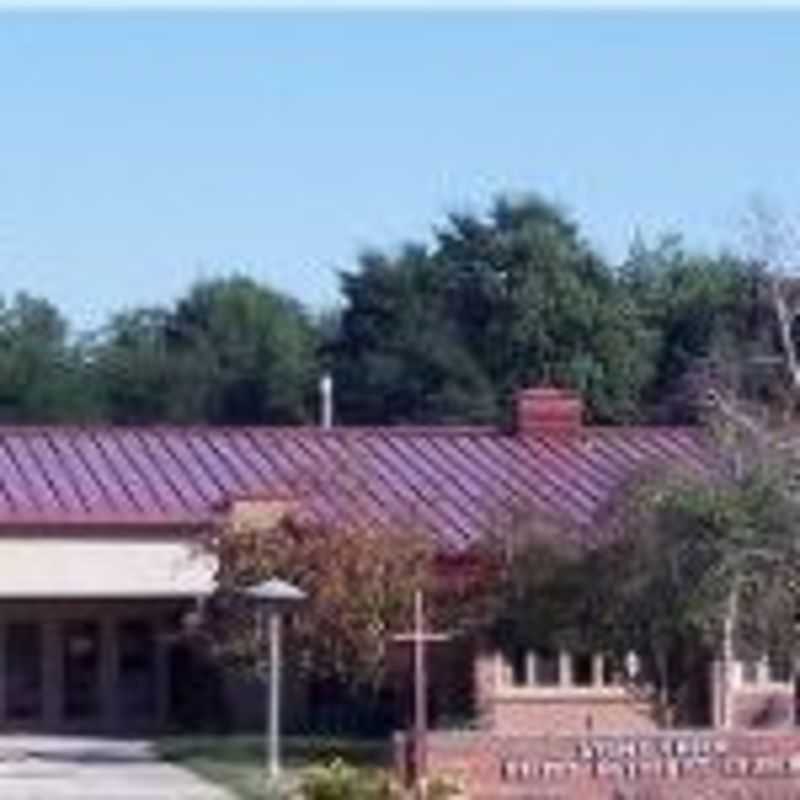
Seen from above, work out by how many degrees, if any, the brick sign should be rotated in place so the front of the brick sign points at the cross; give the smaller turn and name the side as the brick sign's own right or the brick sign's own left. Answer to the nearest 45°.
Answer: approximately 90° to the brick sign's own right

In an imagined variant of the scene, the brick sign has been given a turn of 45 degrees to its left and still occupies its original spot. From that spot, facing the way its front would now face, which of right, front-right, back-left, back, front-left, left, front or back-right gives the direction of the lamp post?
back

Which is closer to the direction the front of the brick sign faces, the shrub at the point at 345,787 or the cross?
the shrub

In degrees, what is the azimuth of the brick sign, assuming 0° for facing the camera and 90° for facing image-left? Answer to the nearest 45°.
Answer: approximately 0°
